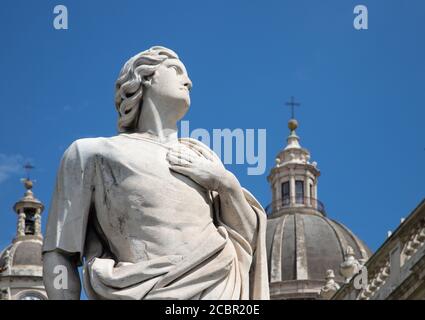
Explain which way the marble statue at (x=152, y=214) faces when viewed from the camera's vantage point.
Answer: facing the viewer and to the right of the viewer
